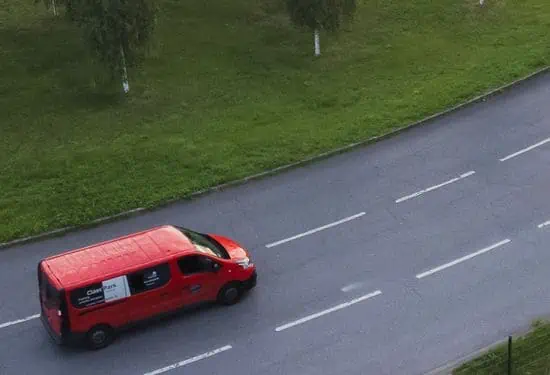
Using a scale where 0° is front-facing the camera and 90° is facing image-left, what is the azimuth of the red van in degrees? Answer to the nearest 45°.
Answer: approximately 225°
